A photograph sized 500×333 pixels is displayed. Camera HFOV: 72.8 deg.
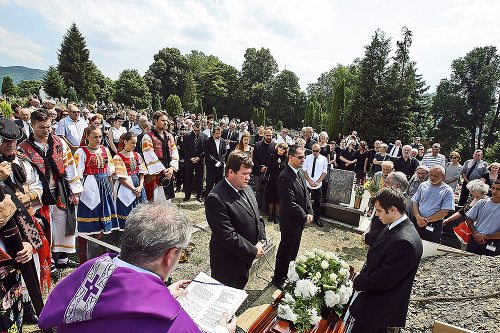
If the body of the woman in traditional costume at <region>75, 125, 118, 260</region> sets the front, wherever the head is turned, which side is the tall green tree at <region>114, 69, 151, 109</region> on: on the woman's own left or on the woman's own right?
on the woman's own left

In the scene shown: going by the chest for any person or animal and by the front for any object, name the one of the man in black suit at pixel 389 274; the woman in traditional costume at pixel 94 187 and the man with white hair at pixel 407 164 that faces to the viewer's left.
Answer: the man in black suit

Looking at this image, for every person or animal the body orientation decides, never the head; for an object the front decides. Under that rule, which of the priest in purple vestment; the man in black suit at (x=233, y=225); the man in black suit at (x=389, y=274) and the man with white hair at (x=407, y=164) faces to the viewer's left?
the man in black suit at (x=389, y=274)

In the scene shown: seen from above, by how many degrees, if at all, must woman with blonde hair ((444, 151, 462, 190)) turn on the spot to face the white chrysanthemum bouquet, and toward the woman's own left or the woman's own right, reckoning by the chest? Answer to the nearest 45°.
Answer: approximately 45° to the woman's own left

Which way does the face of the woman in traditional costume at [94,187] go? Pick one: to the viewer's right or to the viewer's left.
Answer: to the viewer's right

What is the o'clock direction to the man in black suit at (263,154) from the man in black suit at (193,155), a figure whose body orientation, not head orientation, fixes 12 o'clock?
the man in black suit at (263,154) is roughly at 10 o'clock from the man in black suit at (193,155).

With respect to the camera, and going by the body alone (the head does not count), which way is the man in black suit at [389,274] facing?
to the viewer's left

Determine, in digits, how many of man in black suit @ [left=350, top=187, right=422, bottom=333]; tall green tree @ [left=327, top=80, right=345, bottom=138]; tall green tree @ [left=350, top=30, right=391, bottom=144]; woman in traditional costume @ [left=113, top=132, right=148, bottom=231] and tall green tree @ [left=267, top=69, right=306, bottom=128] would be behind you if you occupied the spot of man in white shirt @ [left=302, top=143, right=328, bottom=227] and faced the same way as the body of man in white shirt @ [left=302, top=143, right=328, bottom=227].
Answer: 3

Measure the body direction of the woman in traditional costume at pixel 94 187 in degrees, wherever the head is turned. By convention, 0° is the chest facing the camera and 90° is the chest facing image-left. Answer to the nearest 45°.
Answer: approximately 315°

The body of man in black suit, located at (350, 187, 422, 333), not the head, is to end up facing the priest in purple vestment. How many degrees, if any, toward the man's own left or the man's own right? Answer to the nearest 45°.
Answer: approximately 45° to the man's own left
